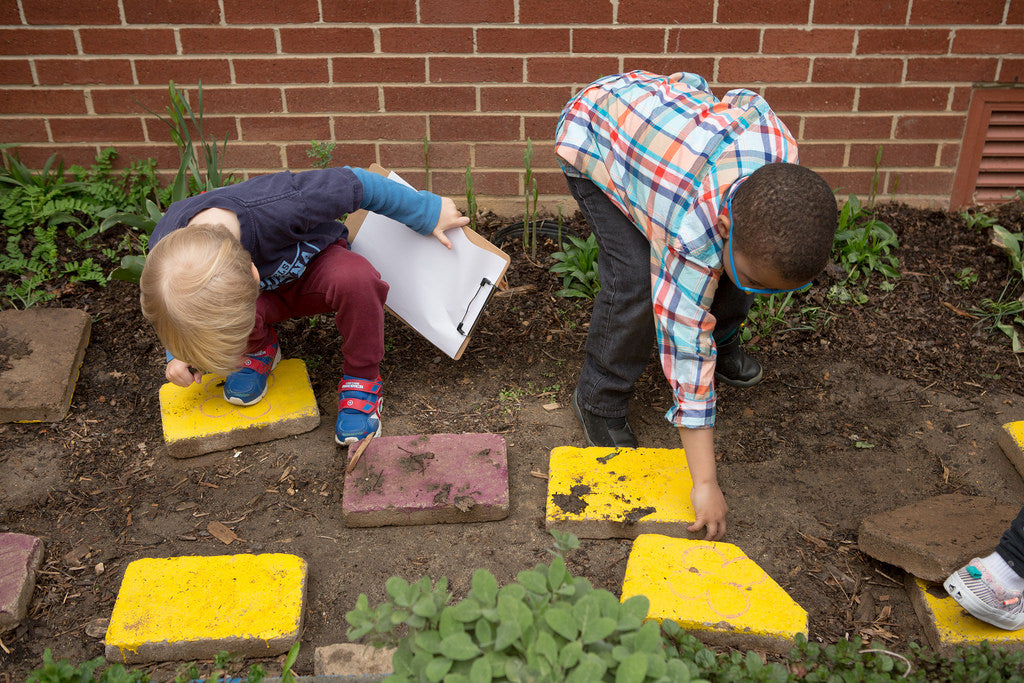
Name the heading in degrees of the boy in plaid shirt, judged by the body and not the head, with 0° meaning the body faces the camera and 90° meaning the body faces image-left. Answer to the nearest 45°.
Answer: approximately 315°

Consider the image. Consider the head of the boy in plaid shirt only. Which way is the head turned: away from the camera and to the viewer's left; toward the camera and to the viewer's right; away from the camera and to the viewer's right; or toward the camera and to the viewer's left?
toward the camera and to the viewer's right

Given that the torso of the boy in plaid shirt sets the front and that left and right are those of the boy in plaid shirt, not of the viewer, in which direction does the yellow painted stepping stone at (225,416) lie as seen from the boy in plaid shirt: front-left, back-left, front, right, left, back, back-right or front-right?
back-right

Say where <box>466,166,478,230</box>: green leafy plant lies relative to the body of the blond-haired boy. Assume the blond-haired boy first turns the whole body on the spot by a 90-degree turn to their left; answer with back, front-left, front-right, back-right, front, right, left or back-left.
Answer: front-left

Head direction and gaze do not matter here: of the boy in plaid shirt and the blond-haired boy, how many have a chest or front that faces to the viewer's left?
0

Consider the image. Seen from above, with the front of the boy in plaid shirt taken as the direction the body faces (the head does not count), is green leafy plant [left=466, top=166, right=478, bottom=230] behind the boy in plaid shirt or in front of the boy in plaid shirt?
behind

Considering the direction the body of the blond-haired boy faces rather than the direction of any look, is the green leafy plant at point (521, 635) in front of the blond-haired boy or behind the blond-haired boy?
in front

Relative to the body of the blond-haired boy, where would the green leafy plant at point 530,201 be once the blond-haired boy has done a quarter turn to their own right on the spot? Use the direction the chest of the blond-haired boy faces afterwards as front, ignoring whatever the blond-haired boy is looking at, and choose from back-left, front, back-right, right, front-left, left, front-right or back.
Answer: back-right

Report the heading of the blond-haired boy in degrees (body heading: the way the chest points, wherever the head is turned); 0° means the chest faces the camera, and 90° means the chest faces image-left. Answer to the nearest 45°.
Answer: approximately 0°

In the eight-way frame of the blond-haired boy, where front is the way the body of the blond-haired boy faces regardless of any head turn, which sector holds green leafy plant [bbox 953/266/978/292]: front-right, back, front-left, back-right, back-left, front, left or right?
left

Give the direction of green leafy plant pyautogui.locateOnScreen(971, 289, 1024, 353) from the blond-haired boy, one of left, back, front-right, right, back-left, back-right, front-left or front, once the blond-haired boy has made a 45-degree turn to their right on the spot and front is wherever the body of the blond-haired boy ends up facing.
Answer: back-left
